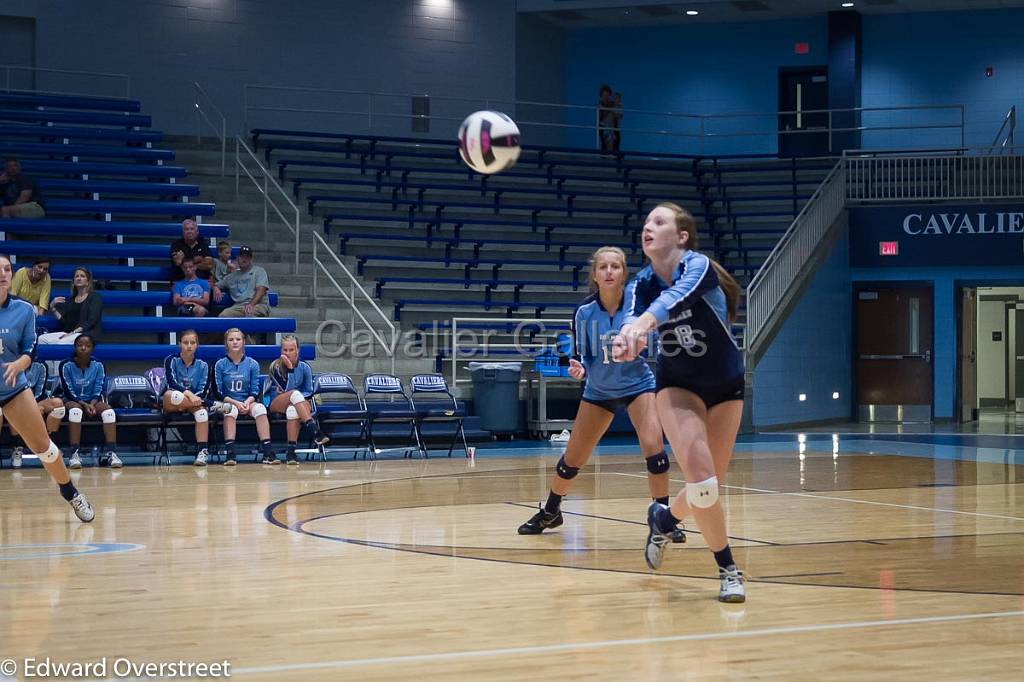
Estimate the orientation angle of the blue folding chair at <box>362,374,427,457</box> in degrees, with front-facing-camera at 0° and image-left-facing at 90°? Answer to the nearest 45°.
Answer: approximately 0°

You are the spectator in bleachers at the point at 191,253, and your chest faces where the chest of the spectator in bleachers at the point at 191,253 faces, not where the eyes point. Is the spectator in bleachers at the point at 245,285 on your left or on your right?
on your left

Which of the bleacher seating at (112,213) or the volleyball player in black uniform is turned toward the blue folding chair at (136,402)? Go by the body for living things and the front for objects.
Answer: the bleacher seating

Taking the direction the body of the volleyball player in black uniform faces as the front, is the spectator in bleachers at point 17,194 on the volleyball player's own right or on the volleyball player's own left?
on the volleyball player's own right
